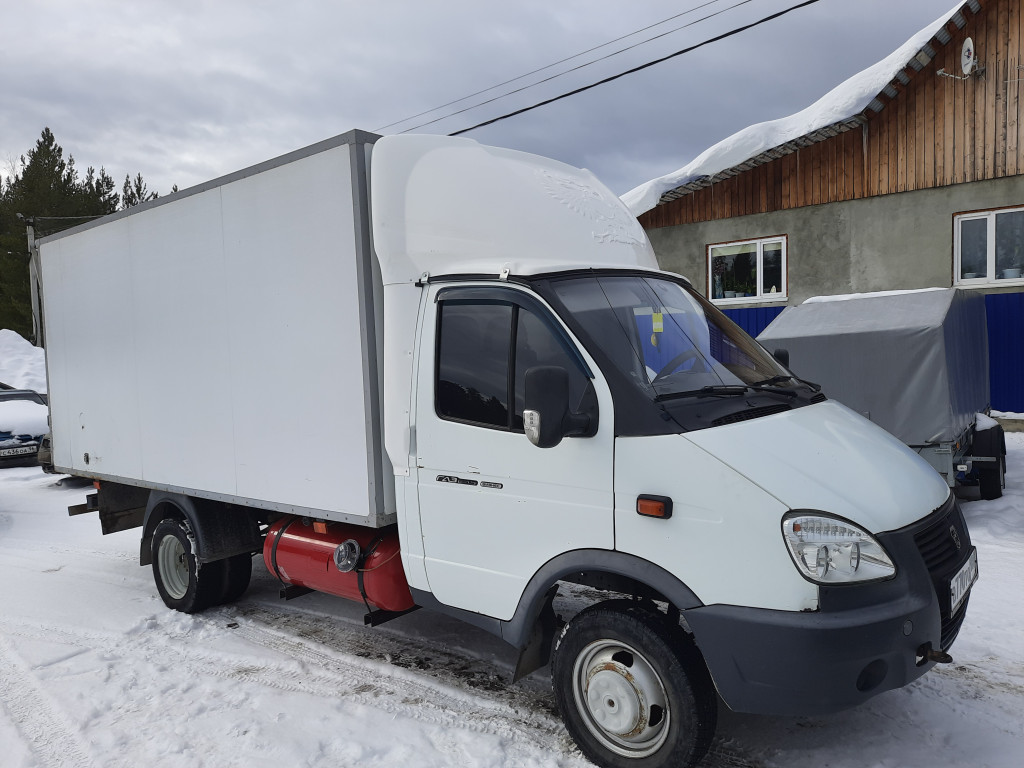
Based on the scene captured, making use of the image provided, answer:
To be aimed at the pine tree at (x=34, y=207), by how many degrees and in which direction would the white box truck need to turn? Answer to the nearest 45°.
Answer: approximately 180°

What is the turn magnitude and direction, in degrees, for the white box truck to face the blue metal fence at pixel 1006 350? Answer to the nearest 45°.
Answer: approximately 90° to its left

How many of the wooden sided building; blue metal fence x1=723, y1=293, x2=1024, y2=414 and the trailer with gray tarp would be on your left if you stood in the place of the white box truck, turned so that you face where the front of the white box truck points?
3

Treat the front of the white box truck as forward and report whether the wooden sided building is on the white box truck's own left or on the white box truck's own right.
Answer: on the white box truck's own left

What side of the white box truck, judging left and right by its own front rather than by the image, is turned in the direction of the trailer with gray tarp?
left

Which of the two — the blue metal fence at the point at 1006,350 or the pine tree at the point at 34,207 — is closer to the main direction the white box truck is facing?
the blue metal fence

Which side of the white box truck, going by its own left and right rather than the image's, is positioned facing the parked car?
back

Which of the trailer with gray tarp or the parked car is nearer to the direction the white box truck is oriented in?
the trailer with gray tarp

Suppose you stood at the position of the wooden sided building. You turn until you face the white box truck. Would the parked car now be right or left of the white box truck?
right

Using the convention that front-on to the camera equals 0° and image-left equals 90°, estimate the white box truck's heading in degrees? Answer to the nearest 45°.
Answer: approximately 315°
